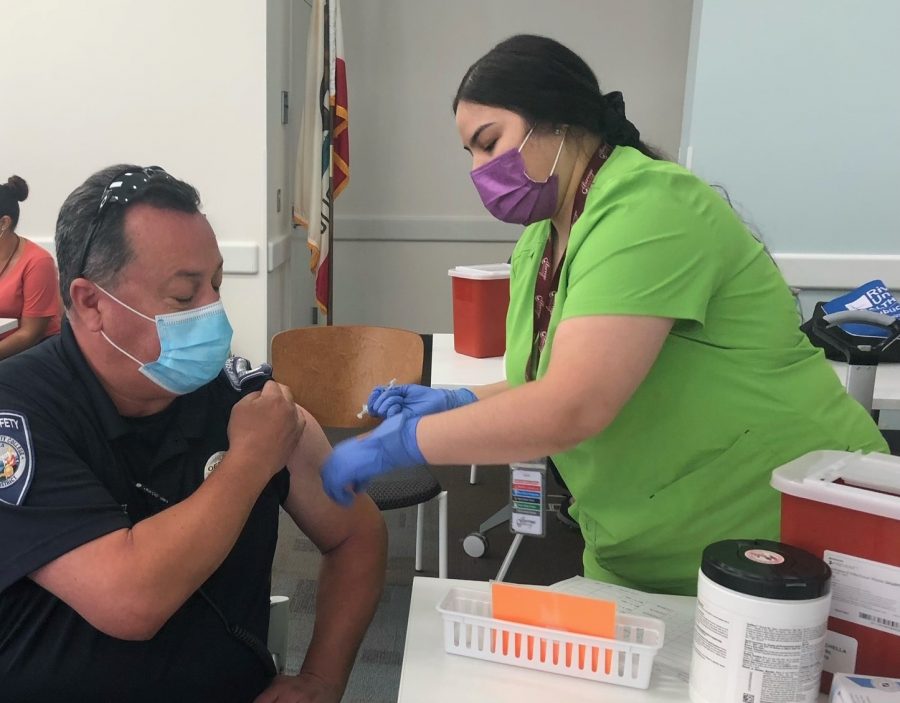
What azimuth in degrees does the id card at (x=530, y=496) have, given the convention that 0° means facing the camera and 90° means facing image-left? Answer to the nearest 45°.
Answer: approximately 0°

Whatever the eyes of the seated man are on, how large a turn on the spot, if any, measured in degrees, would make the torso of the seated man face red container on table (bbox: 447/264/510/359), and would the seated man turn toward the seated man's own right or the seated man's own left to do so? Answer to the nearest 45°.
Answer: approximately 90° to the seated man's own left

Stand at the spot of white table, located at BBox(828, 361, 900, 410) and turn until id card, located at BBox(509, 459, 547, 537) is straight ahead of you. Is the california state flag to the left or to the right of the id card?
right

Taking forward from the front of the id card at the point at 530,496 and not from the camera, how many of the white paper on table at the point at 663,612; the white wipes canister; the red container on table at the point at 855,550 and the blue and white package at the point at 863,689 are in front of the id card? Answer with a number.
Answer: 4

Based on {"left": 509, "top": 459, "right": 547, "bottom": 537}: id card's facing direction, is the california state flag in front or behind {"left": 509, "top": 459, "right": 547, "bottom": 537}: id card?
behind

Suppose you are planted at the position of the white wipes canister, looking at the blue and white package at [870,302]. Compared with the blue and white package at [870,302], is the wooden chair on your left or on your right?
left

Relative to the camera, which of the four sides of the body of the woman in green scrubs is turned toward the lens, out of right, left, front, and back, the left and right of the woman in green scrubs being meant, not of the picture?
left

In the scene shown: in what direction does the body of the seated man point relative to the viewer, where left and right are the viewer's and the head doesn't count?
facing the viewer and to the right of the viewer

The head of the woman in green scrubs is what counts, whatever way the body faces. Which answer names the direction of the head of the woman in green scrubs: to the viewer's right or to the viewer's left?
to the viewer's left

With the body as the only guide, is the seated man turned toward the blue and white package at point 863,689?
yes
